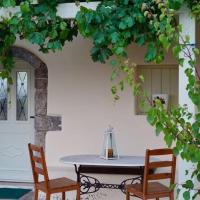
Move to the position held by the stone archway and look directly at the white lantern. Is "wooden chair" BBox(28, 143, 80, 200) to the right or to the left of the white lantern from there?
right

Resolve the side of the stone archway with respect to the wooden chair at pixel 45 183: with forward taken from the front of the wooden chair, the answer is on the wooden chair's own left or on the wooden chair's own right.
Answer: on the wooden chair's own left

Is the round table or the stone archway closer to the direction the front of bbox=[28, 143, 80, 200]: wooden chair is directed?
the round table

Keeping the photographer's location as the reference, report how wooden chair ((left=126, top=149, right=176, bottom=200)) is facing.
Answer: facing away from the viewer and to the left of the viewer

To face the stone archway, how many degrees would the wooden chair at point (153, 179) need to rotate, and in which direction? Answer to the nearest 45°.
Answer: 0° — it already faces it

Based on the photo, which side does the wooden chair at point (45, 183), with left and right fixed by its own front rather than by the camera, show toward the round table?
front

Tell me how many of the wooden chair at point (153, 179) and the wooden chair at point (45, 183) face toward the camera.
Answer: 0

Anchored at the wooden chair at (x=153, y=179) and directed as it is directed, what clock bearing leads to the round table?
The round table is roughly at 12 o'clock from the wooden chair.

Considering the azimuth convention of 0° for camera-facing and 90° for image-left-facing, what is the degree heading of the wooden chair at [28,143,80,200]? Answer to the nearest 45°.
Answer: approximately 225°

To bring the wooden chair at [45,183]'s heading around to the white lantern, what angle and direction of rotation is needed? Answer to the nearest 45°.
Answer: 0° — it already faces it

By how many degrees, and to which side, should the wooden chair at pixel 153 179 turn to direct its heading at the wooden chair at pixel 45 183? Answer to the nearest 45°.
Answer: approximately 45° to its left

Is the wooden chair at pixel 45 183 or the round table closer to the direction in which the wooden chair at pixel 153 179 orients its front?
the round table
